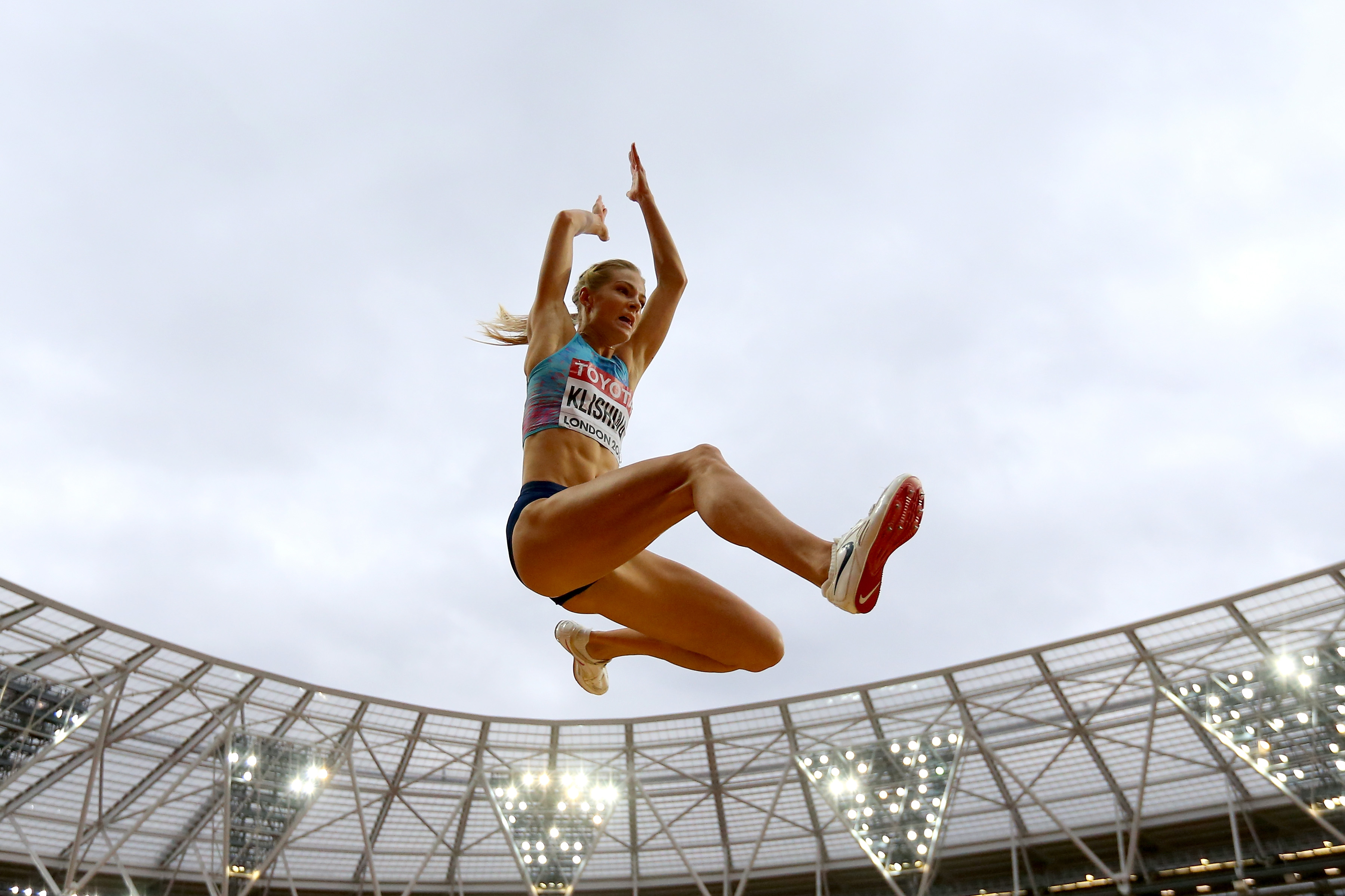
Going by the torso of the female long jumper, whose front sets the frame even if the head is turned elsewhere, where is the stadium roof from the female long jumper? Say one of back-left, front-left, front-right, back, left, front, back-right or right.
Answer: back-left

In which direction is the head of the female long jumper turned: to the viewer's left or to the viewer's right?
to the viewer's right

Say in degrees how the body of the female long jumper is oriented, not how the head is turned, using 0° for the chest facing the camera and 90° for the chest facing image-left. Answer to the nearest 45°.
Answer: approximately 315°
